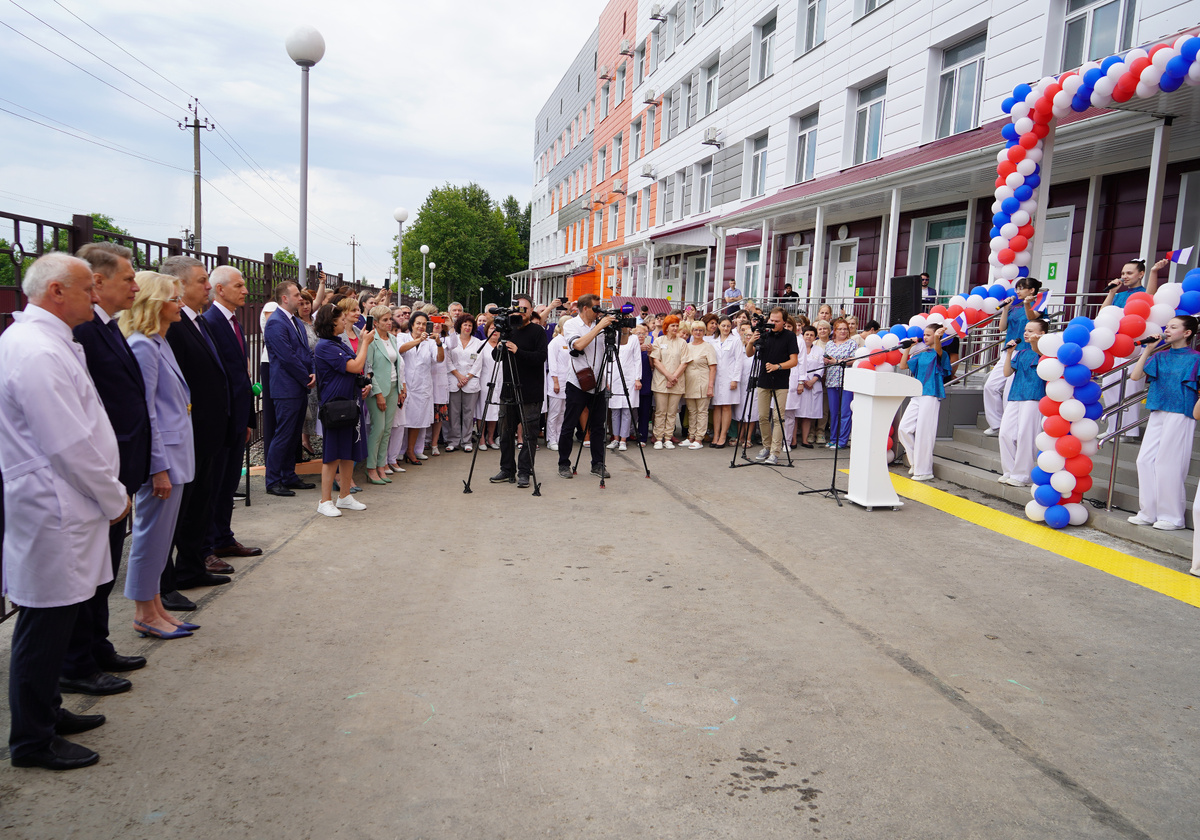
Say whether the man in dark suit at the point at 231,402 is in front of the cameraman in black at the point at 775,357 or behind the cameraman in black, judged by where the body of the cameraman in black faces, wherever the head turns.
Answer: in front

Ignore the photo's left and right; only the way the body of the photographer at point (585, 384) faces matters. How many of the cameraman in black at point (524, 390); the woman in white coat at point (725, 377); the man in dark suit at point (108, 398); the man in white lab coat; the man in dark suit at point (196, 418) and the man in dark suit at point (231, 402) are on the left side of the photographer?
1

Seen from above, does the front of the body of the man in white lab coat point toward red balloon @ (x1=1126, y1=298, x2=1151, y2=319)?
yes

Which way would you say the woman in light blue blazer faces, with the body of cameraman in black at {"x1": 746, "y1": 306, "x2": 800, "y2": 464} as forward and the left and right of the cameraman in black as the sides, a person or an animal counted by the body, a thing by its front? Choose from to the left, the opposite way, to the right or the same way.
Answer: the opposite way

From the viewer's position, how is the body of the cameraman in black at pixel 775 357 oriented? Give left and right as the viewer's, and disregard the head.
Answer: facing the viewer and to the left of the viewer

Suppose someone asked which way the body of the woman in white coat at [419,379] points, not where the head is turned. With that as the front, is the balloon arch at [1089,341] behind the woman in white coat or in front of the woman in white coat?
in front

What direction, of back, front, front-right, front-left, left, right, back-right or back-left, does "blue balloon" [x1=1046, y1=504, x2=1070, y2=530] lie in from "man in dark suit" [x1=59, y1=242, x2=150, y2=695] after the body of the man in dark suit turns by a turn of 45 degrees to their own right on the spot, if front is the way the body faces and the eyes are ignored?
front-left

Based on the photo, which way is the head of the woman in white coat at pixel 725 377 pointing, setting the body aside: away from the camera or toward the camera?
toward the camera

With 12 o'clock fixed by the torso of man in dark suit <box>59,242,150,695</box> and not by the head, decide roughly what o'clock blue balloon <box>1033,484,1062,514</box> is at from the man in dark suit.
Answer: The blue balloon is roughly at 12 o'clock from the man in dark suit.

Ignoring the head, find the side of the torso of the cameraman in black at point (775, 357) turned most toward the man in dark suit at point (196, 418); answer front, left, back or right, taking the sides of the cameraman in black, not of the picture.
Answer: front

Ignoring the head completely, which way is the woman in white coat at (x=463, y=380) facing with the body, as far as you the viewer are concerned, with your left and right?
facing the viewer

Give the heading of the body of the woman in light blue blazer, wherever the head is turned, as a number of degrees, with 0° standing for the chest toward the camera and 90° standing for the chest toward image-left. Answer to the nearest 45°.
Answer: approximately 270°

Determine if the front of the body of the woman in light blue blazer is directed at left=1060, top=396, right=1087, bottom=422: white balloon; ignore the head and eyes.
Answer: yes

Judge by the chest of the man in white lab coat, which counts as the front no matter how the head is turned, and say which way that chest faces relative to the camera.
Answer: to the viewer's right

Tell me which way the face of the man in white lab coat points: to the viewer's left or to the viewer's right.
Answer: to the viewer's right

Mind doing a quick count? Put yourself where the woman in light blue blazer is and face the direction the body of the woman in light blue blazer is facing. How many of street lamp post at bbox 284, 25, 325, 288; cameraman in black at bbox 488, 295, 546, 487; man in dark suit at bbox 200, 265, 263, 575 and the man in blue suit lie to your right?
0

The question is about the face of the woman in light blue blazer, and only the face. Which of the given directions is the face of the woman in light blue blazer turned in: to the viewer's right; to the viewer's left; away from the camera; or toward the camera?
to the viewer's right

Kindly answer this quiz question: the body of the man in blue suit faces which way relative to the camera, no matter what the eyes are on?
to the viewer's right

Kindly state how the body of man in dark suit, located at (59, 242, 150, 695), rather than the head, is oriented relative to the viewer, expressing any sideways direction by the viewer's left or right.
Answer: facing to the right of the viewer
